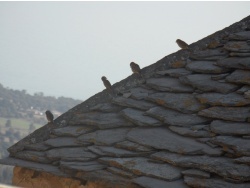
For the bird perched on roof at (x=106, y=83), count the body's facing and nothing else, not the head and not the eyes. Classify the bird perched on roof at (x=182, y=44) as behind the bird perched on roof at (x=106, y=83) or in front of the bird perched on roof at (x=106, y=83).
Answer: behind

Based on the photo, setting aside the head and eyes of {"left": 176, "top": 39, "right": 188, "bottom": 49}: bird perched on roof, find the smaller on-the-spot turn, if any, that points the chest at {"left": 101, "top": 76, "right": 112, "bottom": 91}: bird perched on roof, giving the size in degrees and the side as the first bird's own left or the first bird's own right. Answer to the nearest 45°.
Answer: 0° — it already faces it
